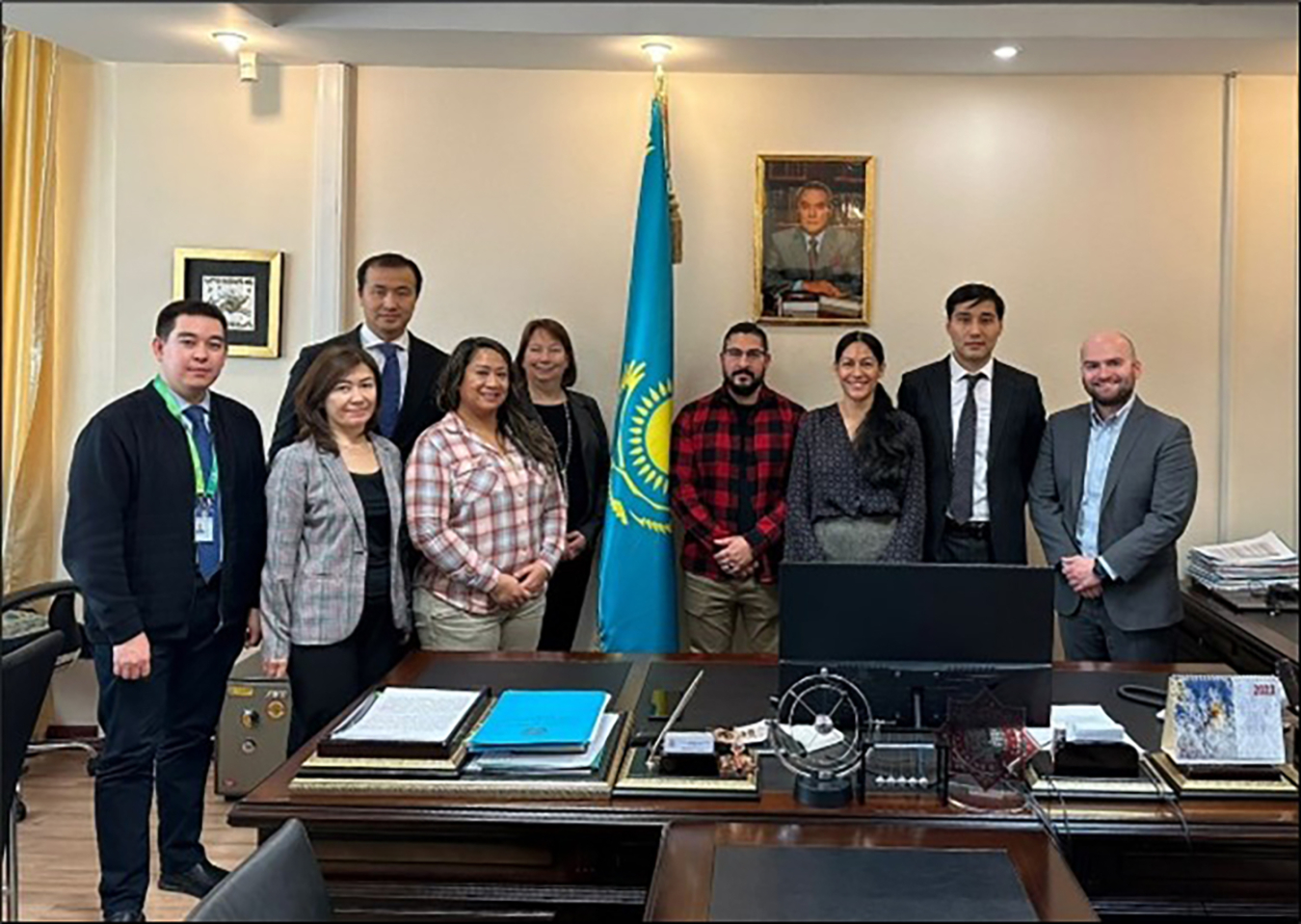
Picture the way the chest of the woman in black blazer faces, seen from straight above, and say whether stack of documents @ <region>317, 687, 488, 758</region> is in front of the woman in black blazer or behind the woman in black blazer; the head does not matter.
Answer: in front

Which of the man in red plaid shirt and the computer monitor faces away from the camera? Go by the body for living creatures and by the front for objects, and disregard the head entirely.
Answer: the computer monitor

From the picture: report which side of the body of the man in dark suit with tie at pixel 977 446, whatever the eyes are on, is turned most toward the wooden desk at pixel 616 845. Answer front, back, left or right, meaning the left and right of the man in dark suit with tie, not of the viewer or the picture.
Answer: front

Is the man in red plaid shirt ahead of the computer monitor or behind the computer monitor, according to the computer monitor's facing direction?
ahead

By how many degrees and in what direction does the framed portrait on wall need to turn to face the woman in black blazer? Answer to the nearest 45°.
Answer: approximately 45° to its right

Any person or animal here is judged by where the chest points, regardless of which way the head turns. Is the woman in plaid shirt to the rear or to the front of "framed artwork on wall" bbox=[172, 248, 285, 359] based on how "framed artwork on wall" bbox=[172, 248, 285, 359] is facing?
to the front

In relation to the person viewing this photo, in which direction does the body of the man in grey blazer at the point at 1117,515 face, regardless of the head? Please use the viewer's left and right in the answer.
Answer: facing the viewer and to the left of the viewer

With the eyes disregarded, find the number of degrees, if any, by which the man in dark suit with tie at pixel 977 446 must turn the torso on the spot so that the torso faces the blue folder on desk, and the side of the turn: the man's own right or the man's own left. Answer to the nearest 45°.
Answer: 0° — they already face it

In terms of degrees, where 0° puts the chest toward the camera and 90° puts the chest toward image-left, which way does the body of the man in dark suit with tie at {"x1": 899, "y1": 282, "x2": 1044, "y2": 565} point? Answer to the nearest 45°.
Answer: approximately 0°

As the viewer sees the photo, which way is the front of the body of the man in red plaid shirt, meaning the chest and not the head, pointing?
toward the camera

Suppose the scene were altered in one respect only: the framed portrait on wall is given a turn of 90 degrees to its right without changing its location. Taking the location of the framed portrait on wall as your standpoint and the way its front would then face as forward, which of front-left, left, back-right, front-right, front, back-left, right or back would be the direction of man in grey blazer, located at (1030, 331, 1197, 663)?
back-left
